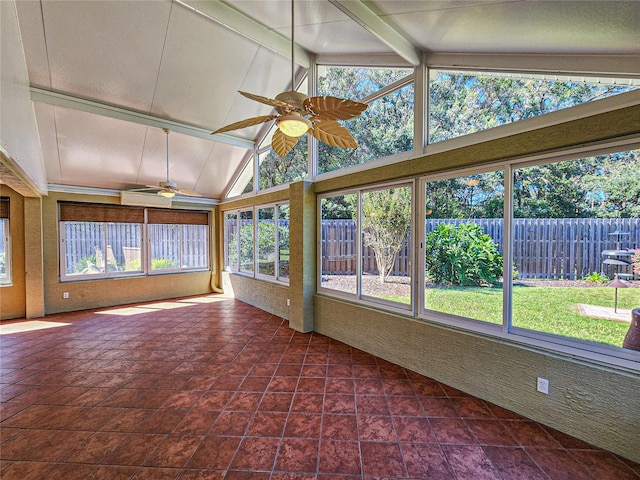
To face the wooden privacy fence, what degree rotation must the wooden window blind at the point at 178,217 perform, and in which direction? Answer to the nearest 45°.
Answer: approximately 45° to its left

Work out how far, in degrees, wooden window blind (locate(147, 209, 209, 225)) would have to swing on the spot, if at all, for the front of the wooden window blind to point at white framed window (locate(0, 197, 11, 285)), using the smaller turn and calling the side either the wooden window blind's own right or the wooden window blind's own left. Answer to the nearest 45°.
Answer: approximately 90° to the wooden window blind's own right

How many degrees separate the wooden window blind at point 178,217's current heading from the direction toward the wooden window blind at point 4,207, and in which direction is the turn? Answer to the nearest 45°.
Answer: approximately 90° to its right

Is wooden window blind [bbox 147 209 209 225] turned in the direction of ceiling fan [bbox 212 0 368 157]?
yes
